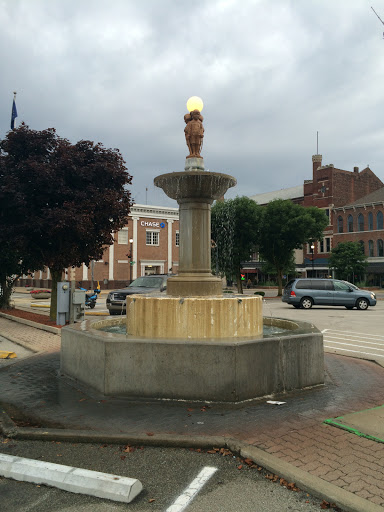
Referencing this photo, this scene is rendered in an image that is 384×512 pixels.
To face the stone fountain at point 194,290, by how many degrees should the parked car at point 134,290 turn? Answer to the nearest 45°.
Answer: approximately 45° to its left

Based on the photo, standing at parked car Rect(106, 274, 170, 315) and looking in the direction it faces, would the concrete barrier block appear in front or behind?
in front

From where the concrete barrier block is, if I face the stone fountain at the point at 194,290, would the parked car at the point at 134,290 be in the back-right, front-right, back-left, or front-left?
front-left

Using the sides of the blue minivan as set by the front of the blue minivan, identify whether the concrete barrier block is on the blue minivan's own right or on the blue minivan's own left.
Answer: on the blue minivan's own right

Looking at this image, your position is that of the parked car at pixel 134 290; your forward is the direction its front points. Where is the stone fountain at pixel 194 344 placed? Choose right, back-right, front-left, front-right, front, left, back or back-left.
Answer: front-left

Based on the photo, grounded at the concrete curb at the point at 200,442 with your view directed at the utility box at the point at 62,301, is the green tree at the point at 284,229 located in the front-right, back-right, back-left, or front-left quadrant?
front-right

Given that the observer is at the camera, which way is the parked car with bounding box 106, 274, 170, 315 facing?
facing the viewer and to the left of the viewer

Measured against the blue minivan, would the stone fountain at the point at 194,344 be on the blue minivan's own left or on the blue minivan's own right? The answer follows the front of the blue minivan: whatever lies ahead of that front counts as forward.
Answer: on the blue minivan's own right

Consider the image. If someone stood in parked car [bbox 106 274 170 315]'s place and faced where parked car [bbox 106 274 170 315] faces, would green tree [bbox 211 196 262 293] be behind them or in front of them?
behind

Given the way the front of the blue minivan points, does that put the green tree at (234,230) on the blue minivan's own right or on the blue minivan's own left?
on the blue minivan's own left

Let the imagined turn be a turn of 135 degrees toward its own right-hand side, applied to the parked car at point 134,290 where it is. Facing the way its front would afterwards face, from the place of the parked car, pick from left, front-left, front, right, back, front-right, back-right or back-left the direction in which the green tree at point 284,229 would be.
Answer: front-right

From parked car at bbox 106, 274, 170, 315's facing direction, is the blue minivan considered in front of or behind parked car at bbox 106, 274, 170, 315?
behind

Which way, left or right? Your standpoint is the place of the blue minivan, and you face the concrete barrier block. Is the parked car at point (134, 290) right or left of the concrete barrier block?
right

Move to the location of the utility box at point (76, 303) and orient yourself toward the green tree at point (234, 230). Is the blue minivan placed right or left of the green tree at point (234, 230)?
right

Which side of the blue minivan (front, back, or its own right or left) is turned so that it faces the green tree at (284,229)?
left

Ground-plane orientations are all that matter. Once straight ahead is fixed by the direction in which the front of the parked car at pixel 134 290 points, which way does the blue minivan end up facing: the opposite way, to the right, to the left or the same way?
to the left

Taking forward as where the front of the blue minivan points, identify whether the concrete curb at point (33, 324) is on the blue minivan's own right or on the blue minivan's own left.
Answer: on the blue minivan's own right

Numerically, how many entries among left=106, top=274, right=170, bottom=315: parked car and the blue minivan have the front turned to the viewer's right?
1

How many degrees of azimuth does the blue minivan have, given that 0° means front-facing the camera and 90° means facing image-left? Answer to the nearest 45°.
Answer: approximately 270°
